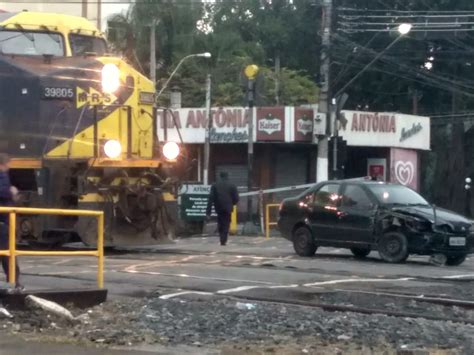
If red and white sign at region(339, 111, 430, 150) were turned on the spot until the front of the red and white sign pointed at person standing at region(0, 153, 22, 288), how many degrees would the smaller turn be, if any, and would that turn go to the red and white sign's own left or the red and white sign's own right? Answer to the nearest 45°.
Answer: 0° — it already faces them

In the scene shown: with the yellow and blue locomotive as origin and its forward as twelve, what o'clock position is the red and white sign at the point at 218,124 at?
The red and white sign is roughly at 8 o'clock from the yellow and blue locomotive.

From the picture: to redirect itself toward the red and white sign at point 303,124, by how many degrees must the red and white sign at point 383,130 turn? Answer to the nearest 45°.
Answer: approximately 45° to its right

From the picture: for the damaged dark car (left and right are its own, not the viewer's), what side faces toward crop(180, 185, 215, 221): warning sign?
back

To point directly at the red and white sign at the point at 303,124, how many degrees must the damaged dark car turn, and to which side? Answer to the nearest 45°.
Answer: approximately 135° to its left

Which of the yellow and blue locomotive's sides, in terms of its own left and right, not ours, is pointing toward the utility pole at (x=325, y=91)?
left

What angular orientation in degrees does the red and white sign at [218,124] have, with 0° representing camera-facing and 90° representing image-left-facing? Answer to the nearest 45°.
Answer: approximately 0°
